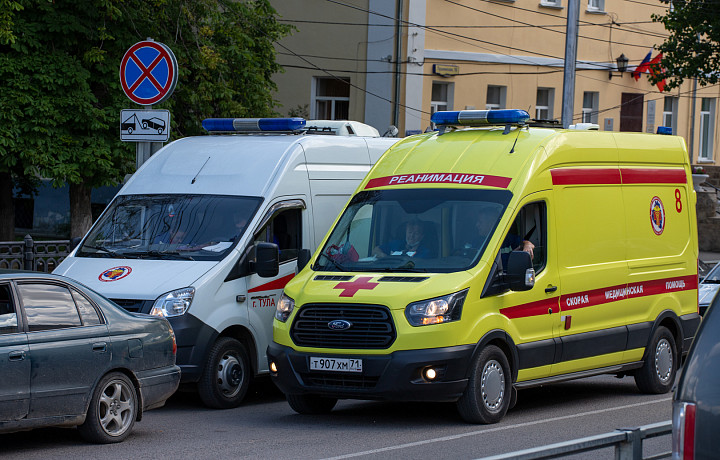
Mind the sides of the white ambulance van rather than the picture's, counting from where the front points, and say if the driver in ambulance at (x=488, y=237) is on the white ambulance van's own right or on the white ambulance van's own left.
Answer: on the white ambulance van's own left

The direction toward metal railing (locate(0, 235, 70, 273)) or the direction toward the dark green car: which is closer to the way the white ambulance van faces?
the dark green car

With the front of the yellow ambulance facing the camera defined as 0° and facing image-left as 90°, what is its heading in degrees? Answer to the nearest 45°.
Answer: approximately 45°

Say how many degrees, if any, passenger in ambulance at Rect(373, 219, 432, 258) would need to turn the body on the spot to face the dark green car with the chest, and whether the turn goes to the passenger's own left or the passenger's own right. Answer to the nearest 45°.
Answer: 0° — they already face it

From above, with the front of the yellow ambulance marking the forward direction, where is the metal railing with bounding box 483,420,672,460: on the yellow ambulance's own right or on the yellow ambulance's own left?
on the yellow ambulance's own left

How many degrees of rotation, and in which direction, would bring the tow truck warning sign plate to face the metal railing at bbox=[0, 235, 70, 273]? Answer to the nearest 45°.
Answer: approximately 135° to its right

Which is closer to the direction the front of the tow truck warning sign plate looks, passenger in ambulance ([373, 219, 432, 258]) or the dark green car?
the dark green car

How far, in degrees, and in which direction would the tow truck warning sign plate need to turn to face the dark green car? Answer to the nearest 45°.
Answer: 0° — it already faces it

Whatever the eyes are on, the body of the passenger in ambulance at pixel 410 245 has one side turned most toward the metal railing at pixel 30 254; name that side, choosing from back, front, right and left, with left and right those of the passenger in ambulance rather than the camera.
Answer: right

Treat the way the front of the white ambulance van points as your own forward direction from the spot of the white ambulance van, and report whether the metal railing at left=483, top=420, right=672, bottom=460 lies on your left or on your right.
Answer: on your left
